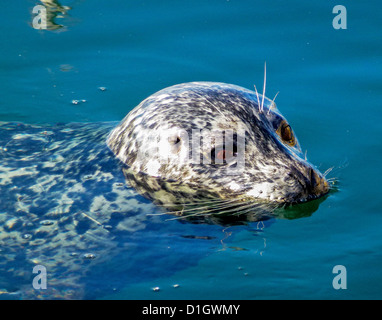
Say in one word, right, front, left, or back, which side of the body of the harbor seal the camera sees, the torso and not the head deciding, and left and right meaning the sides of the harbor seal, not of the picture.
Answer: right
